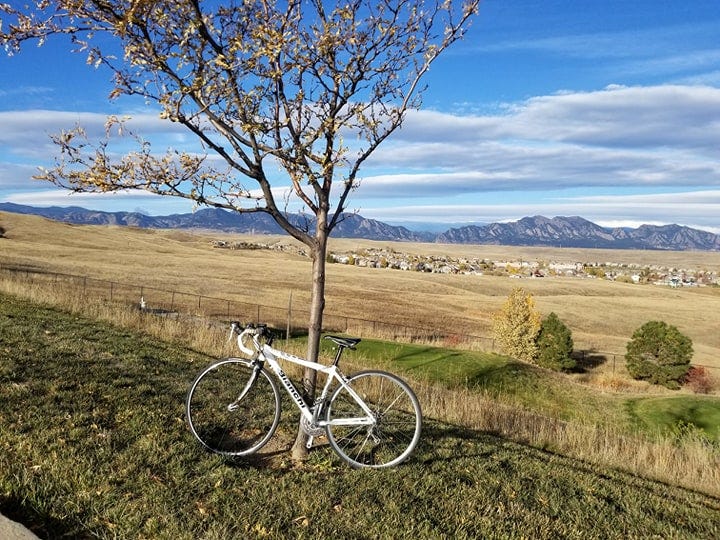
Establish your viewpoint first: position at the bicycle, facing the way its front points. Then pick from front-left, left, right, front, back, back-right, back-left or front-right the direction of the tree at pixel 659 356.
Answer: back-right

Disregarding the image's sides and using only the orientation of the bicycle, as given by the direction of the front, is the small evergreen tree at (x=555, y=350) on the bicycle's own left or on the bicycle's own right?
on the bicycle's own right

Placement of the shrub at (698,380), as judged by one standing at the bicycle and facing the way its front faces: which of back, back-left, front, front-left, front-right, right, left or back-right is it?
back-right

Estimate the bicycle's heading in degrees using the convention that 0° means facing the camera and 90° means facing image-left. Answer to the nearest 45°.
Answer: approximately 90°
